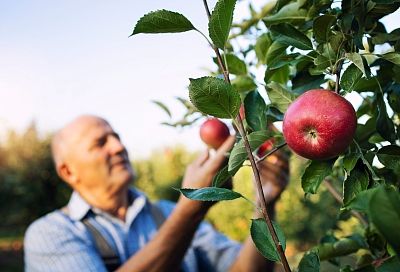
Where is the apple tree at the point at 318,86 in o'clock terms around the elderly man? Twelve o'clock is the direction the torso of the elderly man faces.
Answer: The apple tree is roughly at 1 o'clock from the elderly man.

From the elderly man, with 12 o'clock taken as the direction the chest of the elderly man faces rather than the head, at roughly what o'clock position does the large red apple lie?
The large red apple is roughly at 1 o'clock from the elderly man.

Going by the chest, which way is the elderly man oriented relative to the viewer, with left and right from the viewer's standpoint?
facing the viewer and to the right of the viewer
